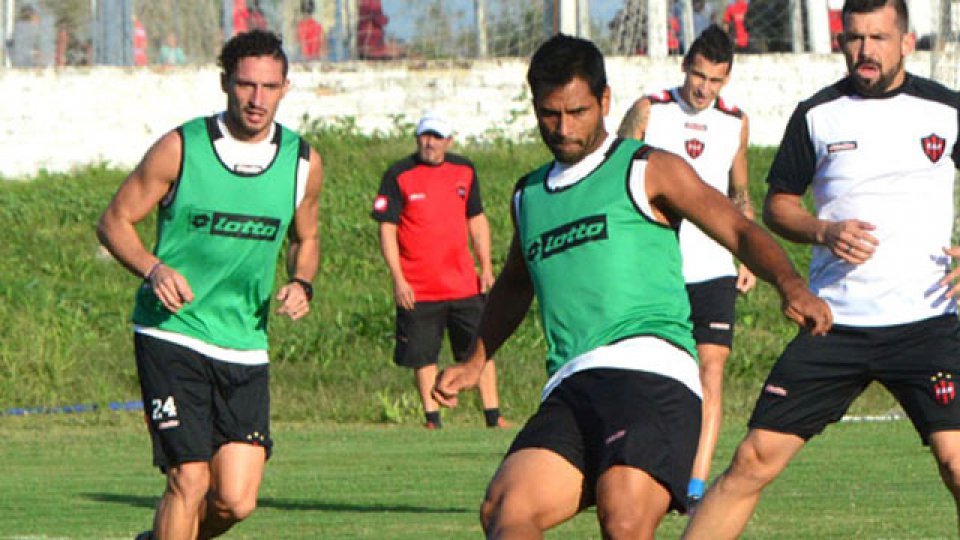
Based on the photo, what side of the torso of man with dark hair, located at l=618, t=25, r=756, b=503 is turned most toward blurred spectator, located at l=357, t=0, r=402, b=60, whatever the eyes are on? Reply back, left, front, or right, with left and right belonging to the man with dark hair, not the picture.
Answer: back

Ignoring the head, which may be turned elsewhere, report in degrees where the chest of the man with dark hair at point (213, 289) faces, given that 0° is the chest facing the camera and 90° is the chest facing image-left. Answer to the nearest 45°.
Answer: approximately 315°

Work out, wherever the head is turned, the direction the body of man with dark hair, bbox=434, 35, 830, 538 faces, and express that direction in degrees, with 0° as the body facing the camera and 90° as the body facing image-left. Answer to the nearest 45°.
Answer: approximately 45°

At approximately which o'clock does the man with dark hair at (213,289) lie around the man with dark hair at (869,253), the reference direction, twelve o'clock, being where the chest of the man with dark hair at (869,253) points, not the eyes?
the man with dark hair at (213,289) is roughly at 3 o'clock from the man with dark hair at (869,253).

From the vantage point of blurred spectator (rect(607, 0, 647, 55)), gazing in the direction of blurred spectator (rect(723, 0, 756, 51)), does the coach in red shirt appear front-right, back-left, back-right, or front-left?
back-right

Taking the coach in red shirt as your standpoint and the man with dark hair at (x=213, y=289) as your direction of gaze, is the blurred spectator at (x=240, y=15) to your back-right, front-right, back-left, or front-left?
back-right

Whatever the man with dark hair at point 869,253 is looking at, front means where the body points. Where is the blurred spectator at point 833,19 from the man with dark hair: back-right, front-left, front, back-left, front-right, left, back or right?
back
